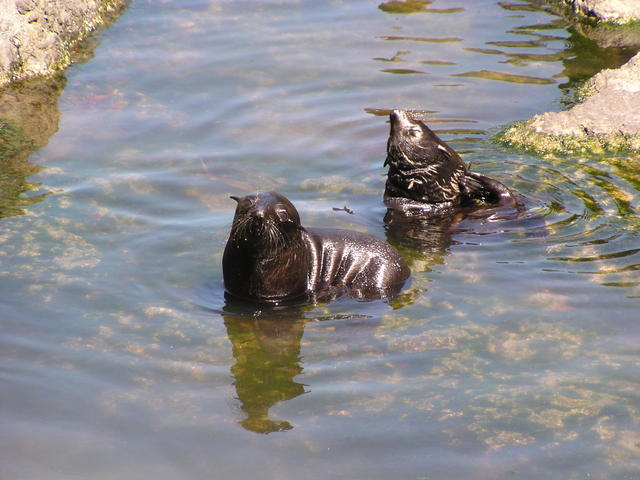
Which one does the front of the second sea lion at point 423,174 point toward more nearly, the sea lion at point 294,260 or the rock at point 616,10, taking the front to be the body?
the sea lion

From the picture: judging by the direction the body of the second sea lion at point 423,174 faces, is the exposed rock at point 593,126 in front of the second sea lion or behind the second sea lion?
behind

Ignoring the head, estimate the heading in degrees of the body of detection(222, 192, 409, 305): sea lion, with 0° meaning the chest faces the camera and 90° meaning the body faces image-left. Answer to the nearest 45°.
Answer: approximately 45°

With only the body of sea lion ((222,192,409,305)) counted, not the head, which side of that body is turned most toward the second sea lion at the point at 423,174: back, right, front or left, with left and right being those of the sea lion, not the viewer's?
back

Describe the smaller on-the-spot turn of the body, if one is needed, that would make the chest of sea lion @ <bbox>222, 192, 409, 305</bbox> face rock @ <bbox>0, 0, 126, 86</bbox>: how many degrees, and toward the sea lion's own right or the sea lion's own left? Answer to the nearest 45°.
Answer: approximately 90° to the sea lion's own right

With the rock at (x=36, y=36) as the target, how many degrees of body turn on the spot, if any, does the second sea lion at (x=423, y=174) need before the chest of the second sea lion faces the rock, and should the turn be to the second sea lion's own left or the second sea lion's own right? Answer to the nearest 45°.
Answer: approximately 45° to the second sea lion's own right

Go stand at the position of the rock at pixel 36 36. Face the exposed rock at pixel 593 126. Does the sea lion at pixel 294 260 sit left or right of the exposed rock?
right

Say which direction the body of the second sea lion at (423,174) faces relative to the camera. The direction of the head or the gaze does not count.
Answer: to the viewer's left

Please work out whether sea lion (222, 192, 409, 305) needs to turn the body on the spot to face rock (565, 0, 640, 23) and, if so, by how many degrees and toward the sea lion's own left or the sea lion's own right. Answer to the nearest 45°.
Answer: approximately 180°

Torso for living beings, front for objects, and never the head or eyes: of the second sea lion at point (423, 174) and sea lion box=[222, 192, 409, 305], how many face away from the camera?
0

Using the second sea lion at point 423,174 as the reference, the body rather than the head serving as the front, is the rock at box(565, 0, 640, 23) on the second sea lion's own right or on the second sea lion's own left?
on the second sea lion's own right

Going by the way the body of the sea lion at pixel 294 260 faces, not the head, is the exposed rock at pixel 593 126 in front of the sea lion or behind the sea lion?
behind
